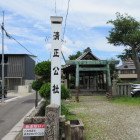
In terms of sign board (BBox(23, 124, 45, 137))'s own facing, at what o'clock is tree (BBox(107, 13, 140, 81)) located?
The tree is roughly at 7 o'clock from the sign board.

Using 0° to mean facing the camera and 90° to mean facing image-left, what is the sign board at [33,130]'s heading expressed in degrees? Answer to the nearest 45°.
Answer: approximately 0°

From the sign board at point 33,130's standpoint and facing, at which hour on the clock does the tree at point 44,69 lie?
The tree is roughly at 6 o'clock from the sign board.
